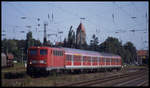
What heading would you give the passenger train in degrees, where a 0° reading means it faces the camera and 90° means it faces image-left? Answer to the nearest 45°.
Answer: approximately 45°
